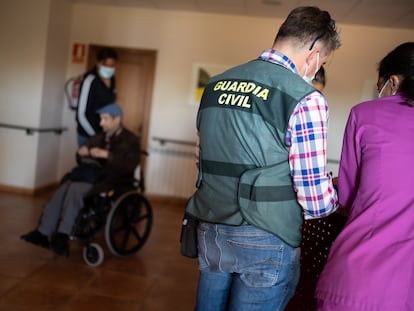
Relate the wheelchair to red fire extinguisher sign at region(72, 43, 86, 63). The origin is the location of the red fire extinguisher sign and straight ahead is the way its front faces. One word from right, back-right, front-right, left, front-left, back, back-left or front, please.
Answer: front

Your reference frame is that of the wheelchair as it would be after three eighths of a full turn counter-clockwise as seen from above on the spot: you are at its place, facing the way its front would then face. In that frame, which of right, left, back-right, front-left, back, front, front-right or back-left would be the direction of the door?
left

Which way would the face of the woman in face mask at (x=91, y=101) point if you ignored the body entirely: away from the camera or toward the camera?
toward the camera

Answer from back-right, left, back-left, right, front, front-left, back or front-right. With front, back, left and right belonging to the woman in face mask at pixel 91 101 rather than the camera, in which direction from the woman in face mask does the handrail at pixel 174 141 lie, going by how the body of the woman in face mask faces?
left

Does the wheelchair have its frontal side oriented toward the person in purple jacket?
no

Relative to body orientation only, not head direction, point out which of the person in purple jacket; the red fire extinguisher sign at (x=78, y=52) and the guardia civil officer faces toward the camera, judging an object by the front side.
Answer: the red fire extinguisher sign

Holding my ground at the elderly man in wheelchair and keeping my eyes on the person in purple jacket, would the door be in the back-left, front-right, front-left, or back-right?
back-left

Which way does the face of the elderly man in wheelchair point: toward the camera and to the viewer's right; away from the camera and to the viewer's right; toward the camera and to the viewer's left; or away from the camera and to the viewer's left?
toward the camera and to the viewer's left

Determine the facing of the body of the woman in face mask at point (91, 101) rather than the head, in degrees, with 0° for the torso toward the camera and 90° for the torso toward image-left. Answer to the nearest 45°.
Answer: approximately 315°

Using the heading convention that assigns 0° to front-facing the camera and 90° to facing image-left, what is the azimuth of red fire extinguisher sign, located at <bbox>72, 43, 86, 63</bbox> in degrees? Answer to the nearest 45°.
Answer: approximately 0°

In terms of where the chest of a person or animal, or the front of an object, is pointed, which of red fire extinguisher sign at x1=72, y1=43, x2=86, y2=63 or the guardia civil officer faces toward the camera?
the red fire extinguisher sign

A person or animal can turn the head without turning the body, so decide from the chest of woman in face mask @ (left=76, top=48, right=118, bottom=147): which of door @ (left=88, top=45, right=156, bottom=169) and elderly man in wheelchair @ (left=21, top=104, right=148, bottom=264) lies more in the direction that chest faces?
the elderly man in wheelchair

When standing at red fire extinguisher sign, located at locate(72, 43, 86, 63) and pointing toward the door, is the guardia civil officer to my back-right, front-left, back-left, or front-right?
front-right

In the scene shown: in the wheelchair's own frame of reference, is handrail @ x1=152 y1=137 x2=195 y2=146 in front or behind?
behind

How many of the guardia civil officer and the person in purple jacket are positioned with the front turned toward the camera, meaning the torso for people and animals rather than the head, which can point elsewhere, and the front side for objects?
0

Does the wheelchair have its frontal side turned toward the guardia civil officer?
no

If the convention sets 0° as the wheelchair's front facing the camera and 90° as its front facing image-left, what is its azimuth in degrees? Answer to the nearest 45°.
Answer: approximately 45°

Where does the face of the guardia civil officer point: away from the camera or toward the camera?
away from the camera

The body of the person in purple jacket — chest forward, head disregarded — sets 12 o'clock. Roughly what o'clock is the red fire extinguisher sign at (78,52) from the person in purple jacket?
The red fire extinguisher sign is roughly at 12 o'clock from the person in purple jacket.
